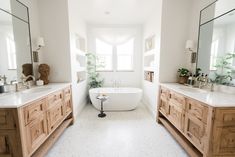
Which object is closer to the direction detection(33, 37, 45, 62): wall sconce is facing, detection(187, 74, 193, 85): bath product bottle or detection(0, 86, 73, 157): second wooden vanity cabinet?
the bath product bottle

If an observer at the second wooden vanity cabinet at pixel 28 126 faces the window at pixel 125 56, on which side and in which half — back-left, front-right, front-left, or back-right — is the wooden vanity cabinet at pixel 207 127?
front-right

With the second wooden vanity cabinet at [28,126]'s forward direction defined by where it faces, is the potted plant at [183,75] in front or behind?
in front

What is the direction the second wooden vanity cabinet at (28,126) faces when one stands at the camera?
facing the viewer and to the right of the viewer

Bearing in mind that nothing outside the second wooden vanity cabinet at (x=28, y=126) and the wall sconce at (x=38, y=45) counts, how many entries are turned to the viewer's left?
0

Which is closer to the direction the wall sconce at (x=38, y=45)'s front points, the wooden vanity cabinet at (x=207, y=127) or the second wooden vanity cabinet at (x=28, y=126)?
the wooden vanity cabinet

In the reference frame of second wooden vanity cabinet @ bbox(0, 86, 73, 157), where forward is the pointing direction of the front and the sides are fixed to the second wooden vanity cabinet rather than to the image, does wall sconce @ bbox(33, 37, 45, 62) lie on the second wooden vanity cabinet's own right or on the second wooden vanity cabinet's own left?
on the second wooden vanity cabinet's own left

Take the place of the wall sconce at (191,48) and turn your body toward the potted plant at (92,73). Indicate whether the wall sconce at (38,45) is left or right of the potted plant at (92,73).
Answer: left

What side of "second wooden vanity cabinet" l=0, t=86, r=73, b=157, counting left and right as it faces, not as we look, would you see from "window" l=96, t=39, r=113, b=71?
left

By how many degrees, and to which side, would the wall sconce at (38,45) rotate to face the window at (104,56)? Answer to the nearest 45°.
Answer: approximately 90° to its left

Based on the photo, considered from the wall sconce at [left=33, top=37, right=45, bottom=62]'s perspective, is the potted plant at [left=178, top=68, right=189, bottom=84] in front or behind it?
in front

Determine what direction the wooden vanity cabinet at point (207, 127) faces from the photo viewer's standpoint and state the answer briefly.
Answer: facing the viewer and to the left of the viewer

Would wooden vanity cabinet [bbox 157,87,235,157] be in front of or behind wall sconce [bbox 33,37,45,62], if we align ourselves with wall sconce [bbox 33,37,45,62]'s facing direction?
in front

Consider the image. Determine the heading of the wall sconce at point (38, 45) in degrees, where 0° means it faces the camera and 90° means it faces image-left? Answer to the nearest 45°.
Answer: approximately 315°
